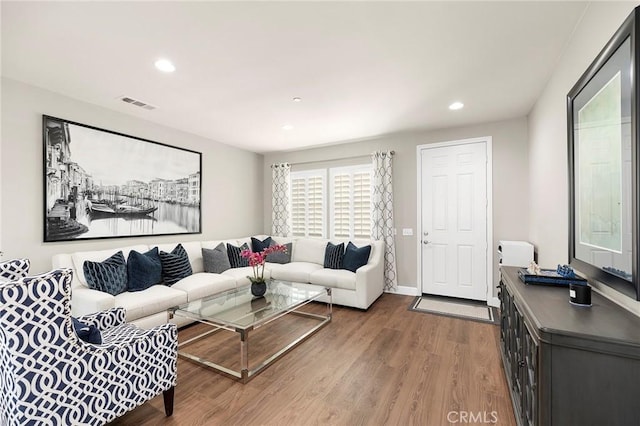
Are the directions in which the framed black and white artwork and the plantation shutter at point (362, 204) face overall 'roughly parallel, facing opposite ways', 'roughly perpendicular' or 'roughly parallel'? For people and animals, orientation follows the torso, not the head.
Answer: roughly perpendicular

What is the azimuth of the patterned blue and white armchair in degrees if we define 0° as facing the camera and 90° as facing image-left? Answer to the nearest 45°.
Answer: approximately 225°

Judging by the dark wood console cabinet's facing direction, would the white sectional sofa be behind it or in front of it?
in front

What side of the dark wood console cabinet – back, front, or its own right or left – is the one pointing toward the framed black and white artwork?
front

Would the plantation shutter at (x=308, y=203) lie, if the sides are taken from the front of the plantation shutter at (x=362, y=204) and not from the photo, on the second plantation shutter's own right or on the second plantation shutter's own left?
on the second plantation shutter's own right

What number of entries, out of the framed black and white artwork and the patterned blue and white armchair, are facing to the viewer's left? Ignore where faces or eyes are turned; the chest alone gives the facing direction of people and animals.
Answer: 0

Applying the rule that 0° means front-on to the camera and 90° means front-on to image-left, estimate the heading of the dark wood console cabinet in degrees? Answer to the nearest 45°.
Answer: approximately 90°

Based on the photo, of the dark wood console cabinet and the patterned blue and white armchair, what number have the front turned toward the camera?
0

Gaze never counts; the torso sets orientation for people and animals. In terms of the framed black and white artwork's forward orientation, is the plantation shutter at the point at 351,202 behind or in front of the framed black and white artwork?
in front

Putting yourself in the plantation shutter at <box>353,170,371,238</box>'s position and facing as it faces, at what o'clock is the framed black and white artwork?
The framed black and white artwork is roughly at 2 o'clock from the plantation shutter.

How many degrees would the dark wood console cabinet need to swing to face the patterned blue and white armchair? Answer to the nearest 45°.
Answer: approximately 45° to its left

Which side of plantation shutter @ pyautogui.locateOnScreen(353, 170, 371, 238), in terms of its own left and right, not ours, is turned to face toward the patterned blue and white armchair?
front

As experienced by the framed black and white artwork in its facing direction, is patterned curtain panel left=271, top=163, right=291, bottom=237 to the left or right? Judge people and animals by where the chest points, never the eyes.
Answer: on its left

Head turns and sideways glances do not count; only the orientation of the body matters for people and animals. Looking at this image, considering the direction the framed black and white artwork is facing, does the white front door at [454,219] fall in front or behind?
in front
